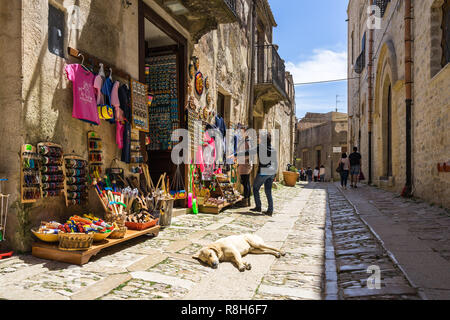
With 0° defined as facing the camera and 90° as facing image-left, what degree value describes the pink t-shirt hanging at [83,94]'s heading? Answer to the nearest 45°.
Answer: approximately 315°

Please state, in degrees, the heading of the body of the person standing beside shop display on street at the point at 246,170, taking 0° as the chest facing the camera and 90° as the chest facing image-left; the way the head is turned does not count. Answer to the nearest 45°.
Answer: approximately 90°

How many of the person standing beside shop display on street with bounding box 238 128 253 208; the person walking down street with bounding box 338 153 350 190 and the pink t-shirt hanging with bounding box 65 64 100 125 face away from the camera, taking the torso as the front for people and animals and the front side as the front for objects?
1

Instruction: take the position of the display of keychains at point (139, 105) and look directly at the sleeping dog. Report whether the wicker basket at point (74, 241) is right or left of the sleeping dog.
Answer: right

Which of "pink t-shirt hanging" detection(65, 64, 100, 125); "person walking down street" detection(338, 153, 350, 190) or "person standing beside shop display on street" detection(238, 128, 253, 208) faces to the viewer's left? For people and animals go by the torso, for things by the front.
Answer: "person standing beside shop display on street" detection(238, 128, 253, 208)

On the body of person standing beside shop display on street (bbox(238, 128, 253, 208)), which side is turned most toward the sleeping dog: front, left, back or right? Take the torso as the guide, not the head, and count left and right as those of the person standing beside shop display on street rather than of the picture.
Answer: left

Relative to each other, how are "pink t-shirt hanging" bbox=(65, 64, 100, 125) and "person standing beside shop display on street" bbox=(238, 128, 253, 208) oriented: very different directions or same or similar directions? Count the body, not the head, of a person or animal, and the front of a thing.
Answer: very different directions

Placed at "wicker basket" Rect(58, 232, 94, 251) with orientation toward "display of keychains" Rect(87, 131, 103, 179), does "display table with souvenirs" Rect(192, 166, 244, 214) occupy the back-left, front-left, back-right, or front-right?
front-right

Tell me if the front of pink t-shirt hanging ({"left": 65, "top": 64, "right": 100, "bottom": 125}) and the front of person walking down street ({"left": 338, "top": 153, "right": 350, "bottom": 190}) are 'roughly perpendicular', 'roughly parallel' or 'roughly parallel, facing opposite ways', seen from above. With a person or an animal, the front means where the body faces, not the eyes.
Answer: roughly perpendicular
